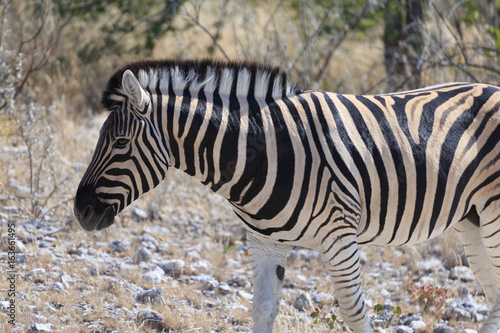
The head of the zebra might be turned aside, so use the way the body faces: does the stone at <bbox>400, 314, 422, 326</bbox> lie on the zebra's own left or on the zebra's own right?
on the zebra's own right

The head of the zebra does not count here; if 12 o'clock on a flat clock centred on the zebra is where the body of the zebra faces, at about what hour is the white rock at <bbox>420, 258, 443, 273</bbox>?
The white rock is roughly at 4 o'clock from the zebra.

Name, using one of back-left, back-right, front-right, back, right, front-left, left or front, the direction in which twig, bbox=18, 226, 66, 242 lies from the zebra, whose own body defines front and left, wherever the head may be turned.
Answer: front-right

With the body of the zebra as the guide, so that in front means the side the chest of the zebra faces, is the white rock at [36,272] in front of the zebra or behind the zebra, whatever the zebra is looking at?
in front

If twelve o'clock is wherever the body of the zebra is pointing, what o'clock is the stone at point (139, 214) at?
The stone is roughly at 2 o'clock from the zebra.

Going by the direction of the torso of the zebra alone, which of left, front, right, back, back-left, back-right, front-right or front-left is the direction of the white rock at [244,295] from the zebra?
right

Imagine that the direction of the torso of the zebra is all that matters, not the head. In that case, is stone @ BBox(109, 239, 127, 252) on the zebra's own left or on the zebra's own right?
on the zebra's own right

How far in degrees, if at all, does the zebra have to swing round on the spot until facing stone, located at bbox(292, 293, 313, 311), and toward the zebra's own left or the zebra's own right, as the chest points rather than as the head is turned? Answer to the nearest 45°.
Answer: approximately 90° to the zebra's own right

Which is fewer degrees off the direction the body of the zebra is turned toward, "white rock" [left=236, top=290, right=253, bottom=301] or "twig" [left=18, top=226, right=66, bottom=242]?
the twig

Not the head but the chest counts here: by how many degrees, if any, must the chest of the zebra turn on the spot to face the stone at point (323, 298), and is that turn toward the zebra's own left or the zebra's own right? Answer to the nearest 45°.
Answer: approximately 90° to the zebra's own right

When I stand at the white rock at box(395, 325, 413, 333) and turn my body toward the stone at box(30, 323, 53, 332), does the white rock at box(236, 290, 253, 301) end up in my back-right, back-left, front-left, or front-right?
front-right

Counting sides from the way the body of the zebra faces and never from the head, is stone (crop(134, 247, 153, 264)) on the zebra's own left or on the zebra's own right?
on the zebra's own right

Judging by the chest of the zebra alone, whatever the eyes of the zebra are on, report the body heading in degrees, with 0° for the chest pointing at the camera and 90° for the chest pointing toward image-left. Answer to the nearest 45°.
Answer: approximately 90°
